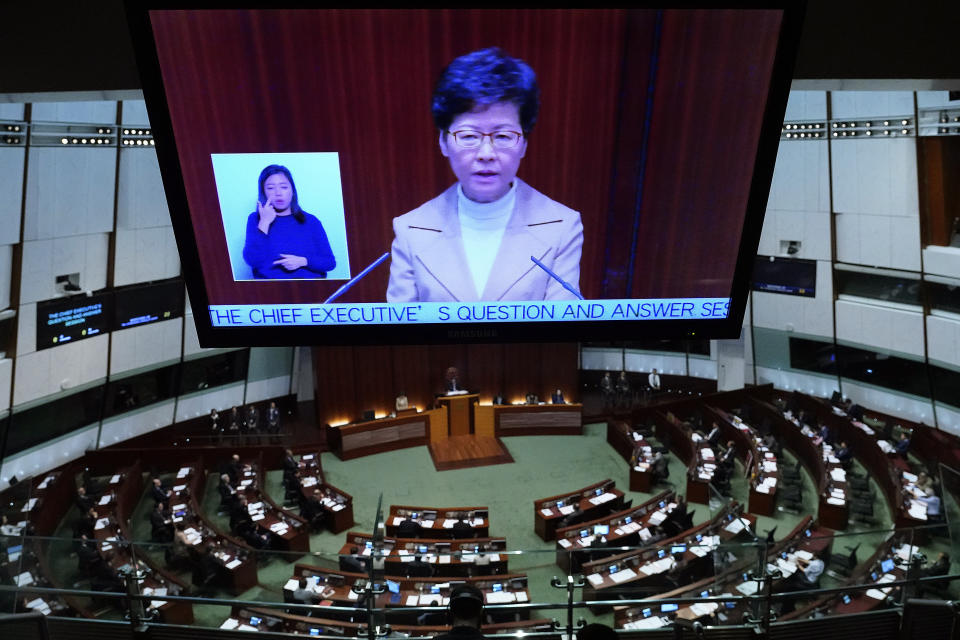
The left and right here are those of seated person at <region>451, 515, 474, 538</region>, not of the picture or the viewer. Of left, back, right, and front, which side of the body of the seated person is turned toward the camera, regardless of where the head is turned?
back

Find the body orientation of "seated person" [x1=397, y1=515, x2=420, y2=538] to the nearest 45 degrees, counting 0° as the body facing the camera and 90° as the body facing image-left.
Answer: approximately 180°

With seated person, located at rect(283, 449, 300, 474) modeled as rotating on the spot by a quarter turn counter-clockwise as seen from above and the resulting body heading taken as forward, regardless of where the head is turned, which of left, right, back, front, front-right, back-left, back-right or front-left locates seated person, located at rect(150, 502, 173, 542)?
back-left

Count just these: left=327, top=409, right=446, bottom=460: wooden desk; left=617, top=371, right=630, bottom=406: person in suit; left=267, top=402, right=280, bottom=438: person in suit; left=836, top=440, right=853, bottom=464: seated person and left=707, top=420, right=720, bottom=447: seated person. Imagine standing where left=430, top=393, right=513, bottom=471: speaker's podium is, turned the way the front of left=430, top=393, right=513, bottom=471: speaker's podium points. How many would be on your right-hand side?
2

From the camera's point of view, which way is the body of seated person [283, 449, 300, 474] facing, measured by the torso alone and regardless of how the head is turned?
to the viewer's right

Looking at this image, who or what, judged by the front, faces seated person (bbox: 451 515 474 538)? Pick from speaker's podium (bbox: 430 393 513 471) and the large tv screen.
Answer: the speaker's podium

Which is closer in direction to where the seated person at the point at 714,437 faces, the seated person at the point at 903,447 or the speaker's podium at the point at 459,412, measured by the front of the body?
the speaker's podium

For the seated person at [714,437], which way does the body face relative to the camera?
to the viewer's left

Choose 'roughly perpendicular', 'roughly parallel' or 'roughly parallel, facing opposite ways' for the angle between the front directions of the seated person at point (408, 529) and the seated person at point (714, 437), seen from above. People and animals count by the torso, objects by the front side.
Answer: roughly perpendicular

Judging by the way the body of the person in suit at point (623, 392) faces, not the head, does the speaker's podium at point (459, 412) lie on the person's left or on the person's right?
on the person's right

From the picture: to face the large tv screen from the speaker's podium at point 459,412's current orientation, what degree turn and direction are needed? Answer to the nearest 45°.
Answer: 0° — it already faces it

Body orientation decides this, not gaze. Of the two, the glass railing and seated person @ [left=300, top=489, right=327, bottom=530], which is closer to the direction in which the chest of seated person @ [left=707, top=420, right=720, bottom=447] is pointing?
the seated person

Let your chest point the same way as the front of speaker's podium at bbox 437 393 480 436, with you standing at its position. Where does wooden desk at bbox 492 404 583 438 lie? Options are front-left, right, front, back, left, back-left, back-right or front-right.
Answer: left

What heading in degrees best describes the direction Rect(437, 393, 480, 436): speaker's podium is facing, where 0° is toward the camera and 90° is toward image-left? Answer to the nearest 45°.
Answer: approximately 0°

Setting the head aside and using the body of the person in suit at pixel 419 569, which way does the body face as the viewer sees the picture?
away from the camera

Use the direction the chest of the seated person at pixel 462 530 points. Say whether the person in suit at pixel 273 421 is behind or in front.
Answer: in front
